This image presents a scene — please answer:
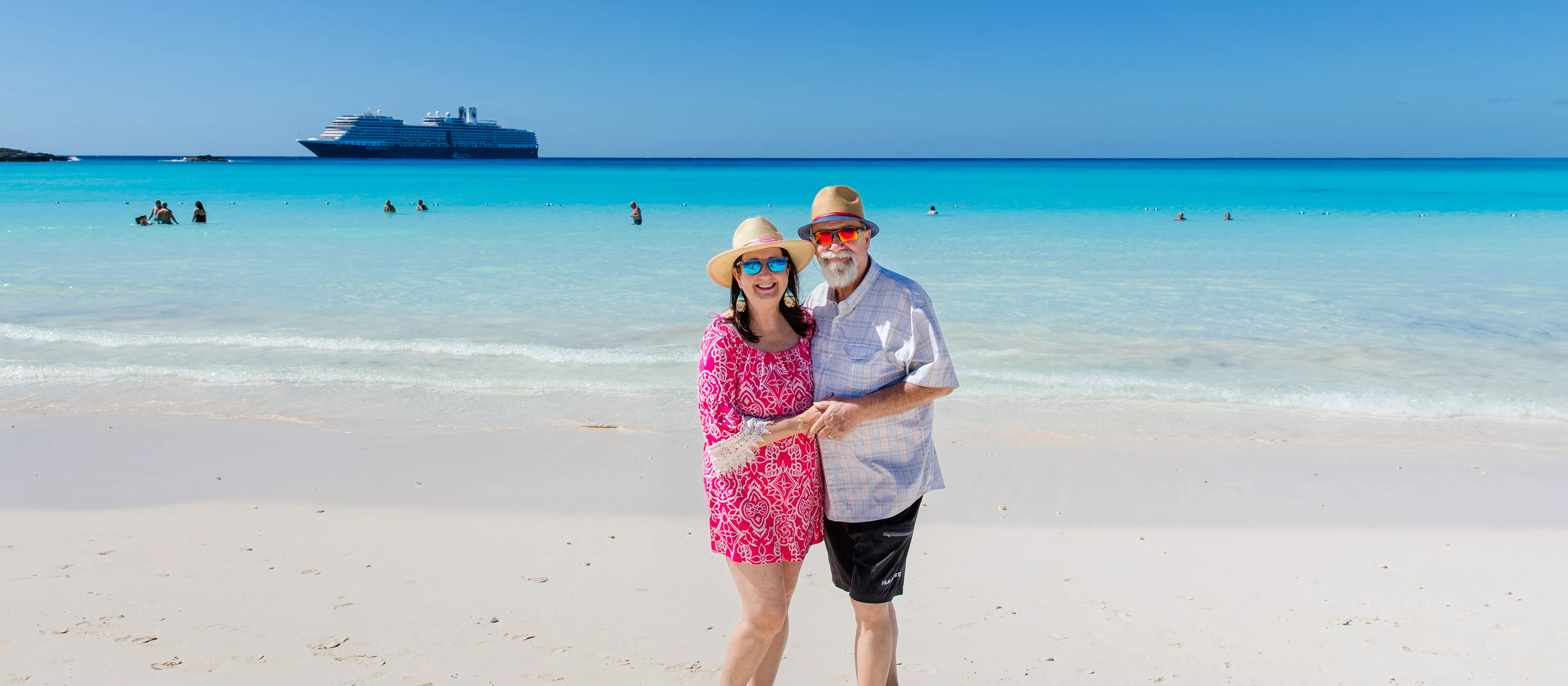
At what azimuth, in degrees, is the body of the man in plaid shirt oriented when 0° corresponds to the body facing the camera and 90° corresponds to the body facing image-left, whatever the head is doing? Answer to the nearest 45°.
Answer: approximately 45°
